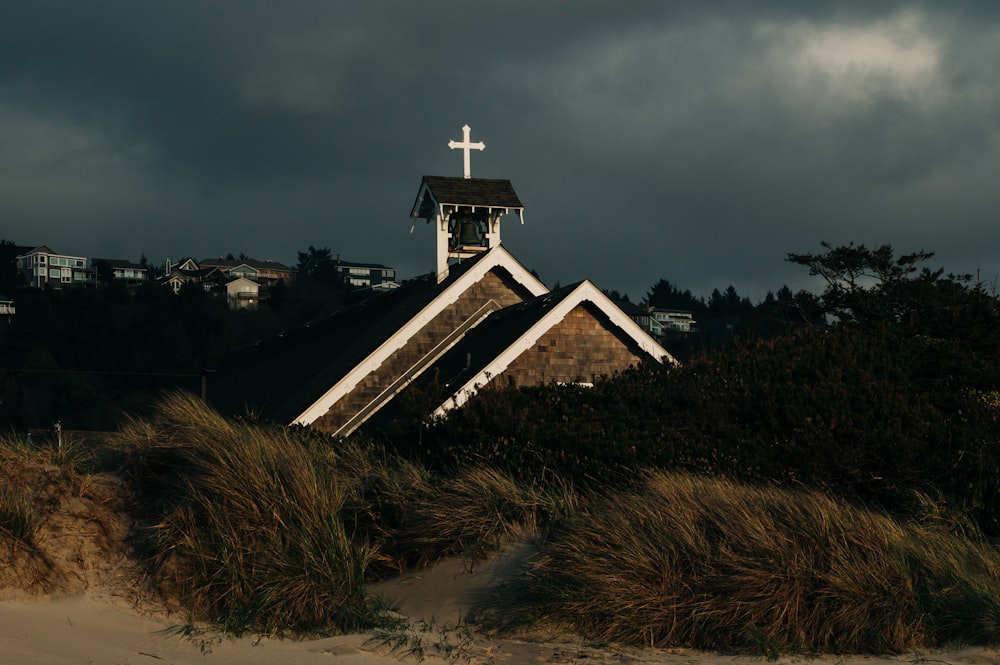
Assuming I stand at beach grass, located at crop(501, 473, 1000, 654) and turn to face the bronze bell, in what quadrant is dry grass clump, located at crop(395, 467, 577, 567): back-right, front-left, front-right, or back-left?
front-left

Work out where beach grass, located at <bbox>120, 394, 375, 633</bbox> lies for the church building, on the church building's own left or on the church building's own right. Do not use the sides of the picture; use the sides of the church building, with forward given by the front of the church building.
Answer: on the church building's own right

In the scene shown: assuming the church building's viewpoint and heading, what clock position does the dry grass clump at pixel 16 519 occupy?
The dry grass clump is roughly at 2 o'clock from the church building.

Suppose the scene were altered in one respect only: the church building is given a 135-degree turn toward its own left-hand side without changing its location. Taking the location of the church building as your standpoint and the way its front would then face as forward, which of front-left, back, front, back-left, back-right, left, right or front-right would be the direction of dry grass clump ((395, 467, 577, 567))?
back

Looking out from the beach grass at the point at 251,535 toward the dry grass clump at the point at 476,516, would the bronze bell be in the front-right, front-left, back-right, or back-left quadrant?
front-left

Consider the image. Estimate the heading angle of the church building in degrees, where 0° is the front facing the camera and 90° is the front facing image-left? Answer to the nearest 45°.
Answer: approximately 315°
